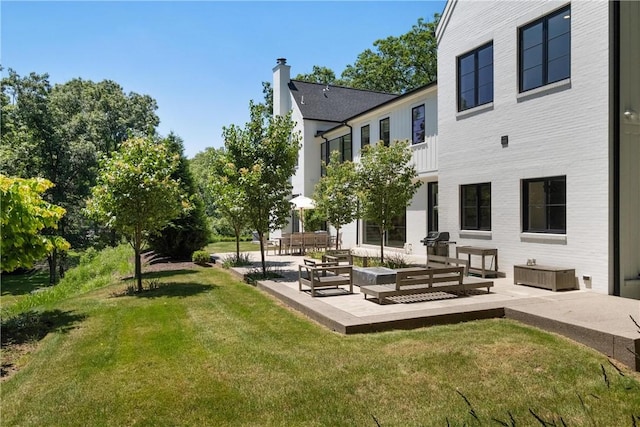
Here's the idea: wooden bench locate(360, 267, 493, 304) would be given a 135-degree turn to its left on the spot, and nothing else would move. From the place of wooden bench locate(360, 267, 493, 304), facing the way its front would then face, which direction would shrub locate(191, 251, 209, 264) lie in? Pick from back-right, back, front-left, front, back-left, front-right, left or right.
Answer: back-right

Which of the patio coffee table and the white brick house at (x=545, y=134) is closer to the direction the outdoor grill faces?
the patio coffee table

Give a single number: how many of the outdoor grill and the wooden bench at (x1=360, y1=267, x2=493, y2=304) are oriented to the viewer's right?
0

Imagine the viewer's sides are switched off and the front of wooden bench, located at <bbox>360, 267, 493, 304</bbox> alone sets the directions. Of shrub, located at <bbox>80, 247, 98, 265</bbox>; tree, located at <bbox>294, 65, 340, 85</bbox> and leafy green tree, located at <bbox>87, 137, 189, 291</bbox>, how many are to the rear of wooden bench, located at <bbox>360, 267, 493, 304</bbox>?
0

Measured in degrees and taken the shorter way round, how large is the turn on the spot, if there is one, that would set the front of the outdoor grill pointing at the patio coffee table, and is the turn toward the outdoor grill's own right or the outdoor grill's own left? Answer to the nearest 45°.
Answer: approximately 45° to the outdoor grill's own left

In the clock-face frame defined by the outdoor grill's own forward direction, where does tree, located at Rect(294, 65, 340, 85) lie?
The tree is roughly at 4 o'clock from the outdoor grill.

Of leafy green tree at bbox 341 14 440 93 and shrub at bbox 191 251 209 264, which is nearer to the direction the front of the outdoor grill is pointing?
the shrub

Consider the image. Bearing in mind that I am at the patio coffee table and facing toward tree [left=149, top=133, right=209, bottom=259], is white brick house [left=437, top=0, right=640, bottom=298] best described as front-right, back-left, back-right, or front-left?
back-right

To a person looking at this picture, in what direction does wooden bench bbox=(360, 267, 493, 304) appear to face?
facing away from the viewer and to the left of the viewer

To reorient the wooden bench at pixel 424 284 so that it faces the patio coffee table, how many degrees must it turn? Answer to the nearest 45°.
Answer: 0° — it already faces it

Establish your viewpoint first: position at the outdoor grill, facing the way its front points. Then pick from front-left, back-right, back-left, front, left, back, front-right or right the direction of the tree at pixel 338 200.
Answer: right

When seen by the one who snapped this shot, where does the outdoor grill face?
facing the viewer and to the left of the viewer

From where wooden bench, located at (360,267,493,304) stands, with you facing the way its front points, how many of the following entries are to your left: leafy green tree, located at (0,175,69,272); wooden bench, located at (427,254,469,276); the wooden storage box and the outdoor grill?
1

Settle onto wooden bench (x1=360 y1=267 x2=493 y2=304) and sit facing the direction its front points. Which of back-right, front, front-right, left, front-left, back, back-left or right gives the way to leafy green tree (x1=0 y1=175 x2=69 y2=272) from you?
left

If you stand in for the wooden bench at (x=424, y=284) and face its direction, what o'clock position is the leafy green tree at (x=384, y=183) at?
The leafy green tree is roughly at 1 o'clock from the wooden bench.

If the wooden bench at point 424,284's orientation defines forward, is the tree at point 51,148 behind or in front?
in front
